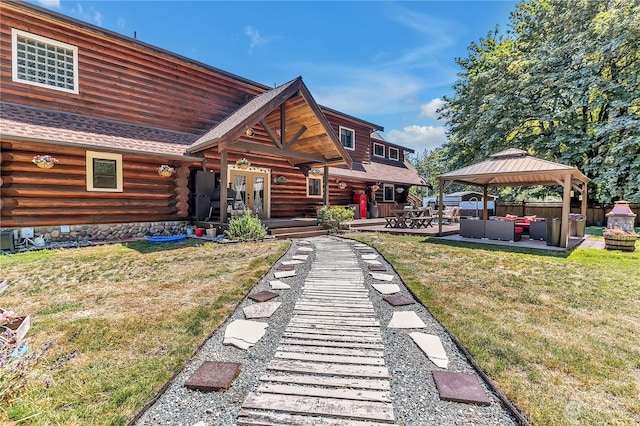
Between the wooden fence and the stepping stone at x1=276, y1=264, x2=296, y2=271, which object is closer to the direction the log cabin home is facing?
the stepping stone

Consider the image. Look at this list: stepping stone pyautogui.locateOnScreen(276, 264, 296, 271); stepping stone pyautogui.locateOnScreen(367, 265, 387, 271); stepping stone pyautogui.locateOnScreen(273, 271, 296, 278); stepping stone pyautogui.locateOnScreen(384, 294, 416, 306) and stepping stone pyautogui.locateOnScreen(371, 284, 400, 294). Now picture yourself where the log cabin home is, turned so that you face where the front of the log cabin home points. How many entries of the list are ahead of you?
5

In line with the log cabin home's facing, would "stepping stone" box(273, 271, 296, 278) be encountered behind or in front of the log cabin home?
in front

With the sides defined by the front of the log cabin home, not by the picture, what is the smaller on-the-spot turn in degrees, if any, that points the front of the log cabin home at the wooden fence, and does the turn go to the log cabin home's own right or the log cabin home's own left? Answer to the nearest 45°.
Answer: approximately 45° to the log cabin home's own left

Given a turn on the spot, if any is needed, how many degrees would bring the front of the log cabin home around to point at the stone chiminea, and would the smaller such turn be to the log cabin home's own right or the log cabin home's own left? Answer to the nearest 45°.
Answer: approximately 45° to the log cabin home's own left

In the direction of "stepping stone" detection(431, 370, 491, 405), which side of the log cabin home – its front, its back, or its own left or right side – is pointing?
front

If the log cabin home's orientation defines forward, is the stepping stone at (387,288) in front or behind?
in front

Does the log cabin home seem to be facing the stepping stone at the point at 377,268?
yes

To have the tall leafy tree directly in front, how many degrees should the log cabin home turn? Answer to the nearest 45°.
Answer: approximately 45° to its left

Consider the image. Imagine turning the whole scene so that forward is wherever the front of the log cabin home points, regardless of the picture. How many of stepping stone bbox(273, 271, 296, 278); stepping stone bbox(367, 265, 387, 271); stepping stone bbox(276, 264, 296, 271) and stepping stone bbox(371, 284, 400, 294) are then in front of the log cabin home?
4

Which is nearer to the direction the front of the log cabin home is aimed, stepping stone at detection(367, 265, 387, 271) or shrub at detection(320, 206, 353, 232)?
the stepping stone

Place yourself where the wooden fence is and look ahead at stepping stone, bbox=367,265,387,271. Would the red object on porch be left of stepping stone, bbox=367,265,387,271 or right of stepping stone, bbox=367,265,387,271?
right

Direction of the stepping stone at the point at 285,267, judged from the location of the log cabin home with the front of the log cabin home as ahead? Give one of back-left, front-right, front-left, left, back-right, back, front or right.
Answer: front

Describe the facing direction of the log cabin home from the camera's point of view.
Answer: facing the viewer and to the right of the viewer
